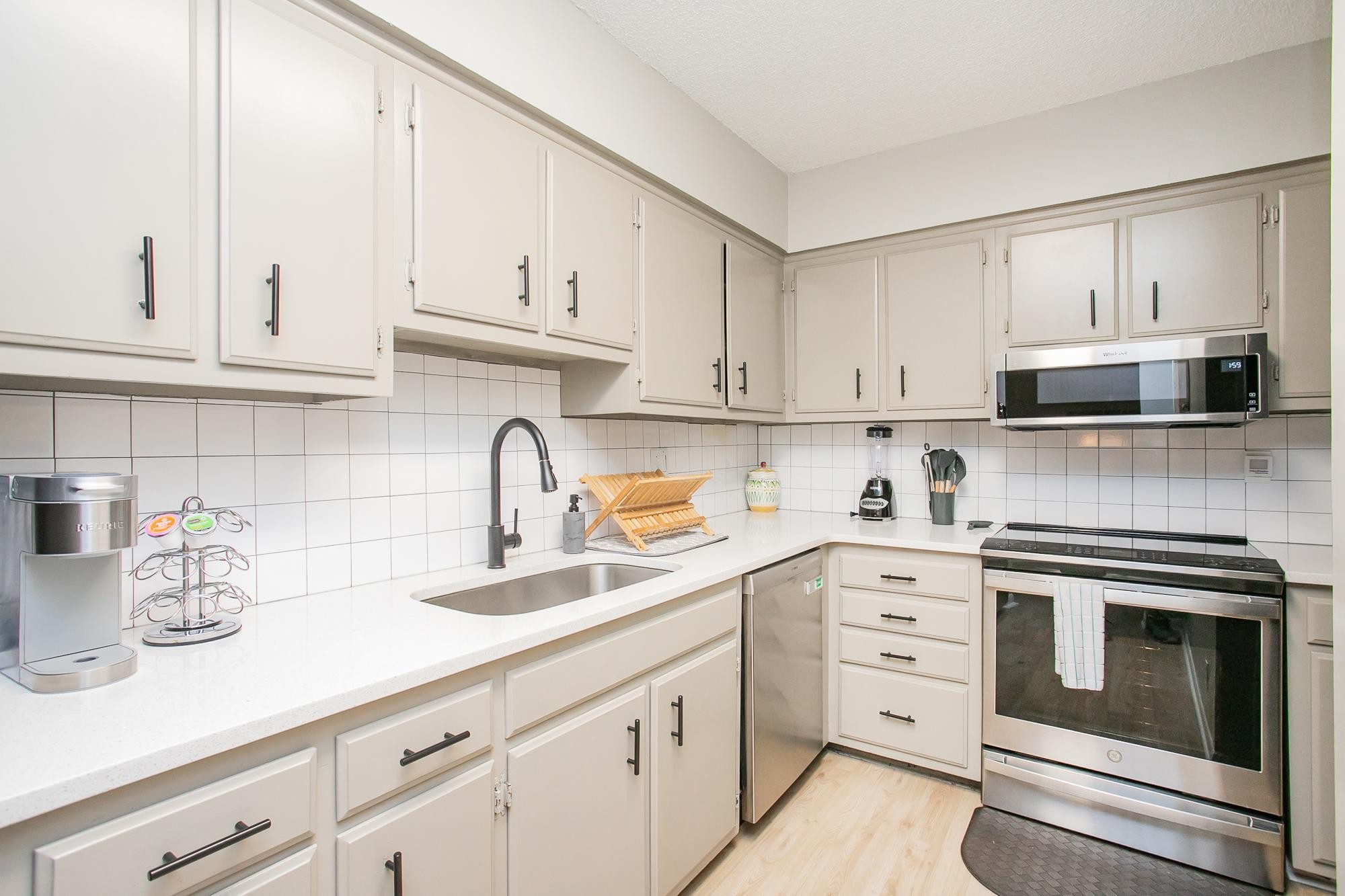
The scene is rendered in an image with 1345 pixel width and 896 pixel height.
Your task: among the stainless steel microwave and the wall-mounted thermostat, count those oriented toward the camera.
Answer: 2

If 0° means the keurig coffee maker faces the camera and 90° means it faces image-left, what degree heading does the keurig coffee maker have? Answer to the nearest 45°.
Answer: approximately 315°

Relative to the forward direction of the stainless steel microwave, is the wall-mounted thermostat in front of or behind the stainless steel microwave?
behind

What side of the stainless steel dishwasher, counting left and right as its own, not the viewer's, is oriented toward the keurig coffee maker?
right

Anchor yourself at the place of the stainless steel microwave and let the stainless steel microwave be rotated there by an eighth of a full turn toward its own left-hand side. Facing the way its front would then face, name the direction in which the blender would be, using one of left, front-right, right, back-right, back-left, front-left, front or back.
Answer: back-right

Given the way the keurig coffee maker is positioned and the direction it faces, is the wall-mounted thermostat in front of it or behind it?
in front

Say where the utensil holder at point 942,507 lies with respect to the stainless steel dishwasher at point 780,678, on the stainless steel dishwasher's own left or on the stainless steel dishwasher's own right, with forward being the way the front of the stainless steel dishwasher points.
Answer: on the stainless steel dishwasher's own left

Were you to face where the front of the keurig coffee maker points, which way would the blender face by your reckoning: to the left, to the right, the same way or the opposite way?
to the right

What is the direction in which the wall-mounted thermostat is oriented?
toward the camera

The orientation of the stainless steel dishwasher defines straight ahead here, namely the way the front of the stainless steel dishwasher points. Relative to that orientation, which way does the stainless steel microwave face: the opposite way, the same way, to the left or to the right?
to the right

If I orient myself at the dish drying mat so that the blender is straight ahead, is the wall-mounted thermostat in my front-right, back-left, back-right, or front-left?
front-right

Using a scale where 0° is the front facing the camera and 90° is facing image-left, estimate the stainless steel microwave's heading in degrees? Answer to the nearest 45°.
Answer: approximately 0°
